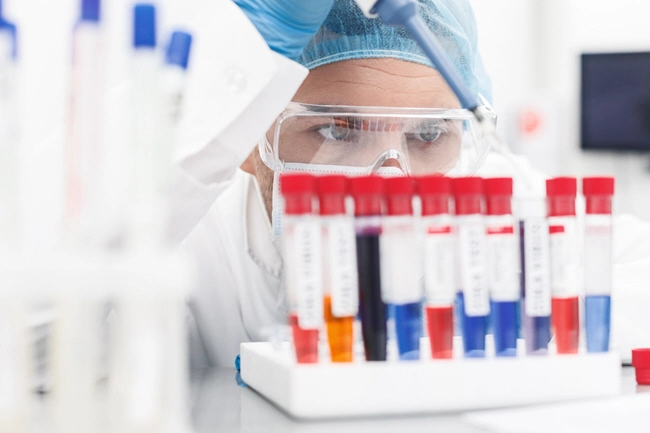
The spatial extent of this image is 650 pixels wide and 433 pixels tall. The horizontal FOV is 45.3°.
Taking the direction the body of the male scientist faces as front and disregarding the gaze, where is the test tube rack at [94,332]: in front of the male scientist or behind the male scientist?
in front

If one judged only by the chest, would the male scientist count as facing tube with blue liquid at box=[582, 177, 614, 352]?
yes

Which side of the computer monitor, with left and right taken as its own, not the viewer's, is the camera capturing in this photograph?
front

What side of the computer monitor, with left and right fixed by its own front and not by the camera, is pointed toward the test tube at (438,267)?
front

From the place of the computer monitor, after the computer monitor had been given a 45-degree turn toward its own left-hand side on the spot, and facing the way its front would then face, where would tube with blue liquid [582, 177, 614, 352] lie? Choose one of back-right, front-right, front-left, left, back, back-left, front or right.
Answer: front-right

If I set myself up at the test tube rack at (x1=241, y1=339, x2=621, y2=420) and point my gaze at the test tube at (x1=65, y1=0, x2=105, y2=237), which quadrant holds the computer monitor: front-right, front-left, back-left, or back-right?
back-right

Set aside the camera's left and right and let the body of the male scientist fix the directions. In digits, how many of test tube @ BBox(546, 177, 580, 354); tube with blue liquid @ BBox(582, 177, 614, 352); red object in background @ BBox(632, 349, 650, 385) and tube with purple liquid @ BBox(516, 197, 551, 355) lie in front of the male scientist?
4

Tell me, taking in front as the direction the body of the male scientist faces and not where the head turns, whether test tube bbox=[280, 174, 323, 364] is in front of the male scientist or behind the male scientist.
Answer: in front

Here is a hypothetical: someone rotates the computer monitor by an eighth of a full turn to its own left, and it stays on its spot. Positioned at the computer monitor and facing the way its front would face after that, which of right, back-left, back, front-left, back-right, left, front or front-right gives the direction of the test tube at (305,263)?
front-right

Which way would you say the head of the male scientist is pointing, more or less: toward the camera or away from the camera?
toward the camera

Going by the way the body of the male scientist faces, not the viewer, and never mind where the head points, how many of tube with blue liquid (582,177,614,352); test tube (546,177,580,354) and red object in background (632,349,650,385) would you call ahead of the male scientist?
3

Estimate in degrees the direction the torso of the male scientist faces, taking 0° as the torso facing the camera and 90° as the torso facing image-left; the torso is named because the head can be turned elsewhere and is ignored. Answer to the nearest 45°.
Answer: approximately 315°

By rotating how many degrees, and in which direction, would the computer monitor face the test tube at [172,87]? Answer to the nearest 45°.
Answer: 0° — it already faces it

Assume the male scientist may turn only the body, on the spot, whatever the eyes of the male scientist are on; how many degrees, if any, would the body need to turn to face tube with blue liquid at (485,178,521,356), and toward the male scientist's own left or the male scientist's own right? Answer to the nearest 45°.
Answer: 0° — they already face it

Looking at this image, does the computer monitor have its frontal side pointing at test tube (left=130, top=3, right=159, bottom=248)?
yes

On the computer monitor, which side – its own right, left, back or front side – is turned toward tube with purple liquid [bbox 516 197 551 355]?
front

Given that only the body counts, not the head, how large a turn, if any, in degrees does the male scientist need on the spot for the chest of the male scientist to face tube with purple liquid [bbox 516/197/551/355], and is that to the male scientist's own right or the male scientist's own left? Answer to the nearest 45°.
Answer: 0° — they already face it

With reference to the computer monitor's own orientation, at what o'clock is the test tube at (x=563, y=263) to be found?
The test tube is roughly at 12 o'clock from the computer monitor.
